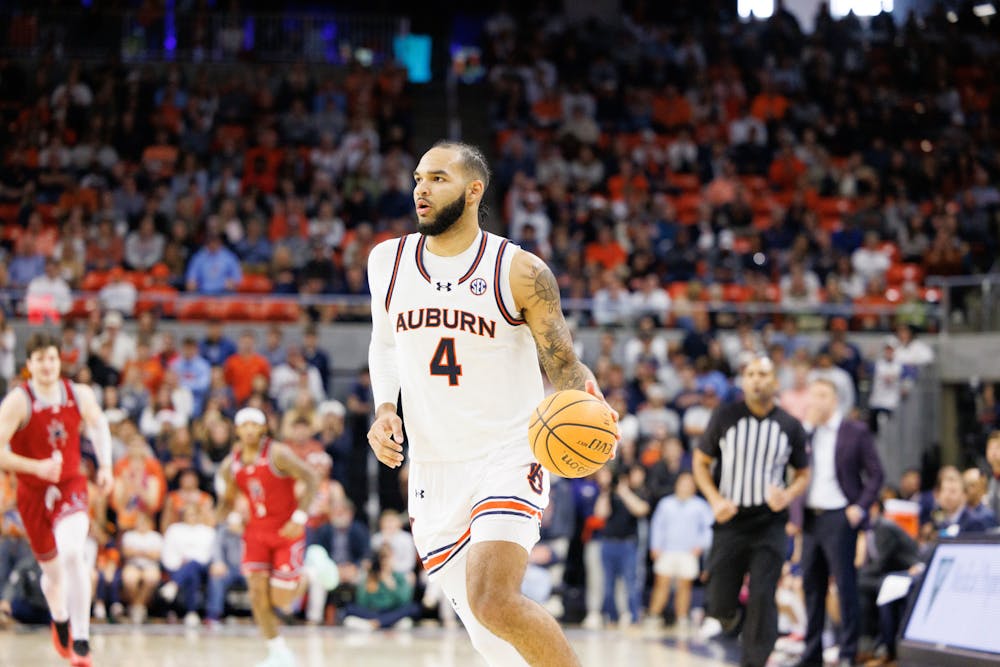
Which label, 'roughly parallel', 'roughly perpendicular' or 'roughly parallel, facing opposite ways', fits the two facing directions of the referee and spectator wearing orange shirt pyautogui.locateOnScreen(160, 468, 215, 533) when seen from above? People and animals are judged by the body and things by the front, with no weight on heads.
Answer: roughly parallel

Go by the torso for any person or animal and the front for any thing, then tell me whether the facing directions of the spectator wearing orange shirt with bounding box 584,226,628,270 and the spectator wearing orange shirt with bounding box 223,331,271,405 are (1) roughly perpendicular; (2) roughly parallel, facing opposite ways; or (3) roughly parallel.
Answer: roughly parallel

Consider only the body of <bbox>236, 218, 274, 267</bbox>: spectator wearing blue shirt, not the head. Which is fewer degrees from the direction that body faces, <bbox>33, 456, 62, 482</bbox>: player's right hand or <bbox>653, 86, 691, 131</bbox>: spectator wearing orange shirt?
the player's right hand

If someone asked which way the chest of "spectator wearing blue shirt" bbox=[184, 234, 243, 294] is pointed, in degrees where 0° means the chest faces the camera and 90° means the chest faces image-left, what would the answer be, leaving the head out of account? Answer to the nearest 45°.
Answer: approximately 0°

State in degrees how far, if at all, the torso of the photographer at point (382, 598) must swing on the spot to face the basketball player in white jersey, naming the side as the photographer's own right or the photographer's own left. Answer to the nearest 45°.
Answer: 0° — they already face them

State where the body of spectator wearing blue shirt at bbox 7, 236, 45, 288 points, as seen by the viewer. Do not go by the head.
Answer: toward the camera

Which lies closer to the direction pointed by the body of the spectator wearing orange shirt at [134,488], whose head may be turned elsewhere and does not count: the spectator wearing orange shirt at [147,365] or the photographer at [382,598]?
the photographer

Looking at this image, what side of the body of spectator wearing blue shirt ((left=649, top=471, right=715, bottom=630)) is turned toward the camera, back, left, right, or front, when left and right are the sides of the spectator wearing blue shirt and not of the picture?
front

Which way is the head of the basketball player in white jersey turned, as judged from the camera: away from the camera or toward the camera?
toward the camera

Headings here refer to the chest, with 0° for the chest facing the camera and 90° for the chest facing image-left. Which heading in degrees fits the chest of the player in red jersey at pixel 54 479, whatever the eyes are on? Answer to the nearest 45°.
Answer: approximately 0°

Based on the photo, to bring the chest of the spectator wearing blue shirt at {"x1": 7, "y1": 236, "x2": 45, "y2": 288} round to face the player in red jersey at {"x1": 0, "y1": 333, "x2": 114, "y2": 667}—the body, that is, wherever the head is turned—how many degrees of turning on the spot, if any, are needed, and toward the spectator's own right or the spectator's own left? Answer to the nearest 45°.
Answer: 0° — they already face them

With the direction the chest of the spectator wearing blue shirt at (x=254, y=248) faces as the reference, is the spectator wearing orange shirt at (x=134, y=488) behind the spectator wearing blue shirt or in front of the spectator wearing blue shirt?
in front

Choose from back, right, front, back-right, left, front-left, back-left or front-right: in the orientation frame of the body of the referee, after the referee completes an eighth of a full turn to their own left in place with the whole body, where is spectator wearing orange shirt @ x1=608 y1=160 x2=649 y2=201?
back-left

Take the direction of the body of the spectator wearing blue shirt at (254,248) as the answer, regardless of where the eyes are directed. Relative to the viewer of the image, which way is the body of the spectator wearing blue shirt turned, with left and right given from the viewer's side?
facing the viewer

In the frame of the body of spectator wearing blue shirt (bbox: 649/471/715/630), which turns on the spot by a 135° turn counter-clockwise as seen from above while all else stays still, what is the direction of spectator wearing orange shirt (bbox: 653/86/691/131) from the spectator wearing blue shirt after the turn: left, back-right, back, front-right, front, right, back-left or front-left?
front-left

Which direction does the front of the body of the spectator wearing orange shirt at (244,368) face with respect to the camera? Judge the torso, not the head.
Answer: toward the camera

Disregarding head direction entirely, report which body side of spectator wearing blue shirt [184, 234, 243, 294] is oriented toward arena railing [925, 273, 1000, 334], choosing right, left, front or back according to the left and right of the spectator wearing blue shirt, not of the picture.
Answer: left

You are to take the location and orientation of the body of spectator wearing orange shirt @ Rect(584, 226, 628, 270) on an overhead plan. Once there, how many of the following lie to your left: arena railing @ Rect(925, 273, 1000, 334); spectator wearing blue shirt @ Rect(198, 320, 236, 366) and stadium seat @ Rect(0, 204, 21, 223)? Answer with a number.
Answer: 1

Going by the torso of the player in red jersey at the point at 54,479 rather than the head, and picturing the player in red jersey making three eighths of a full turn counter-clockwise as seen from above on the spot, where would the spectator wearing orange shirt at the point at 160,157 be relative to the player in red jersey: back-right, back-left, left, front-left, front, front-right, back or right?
front-left

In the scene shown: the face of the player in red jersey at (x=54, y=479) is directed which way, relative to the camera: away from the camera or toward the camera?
toward the camera

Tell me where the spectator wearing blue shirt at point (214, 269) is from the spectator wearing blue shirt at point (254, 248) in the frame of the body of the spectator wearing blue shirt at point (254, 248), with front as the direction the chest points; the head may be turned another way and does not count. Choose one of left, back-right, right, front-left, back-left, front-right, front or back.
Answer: front-right
